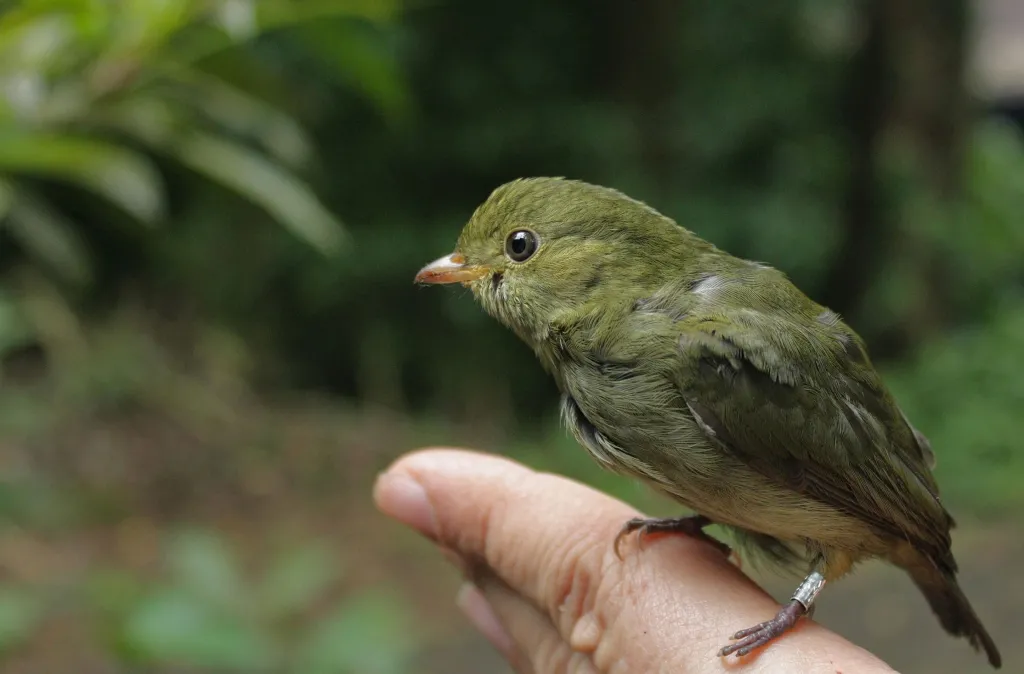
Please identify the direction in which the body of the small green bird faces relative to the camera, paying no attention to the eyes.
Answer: to the viewer's left

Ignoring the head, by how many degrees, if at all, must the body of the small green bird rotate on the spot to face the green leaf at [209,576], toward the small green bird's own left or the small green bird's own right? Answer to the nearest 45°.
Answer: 0° — it already faces it
